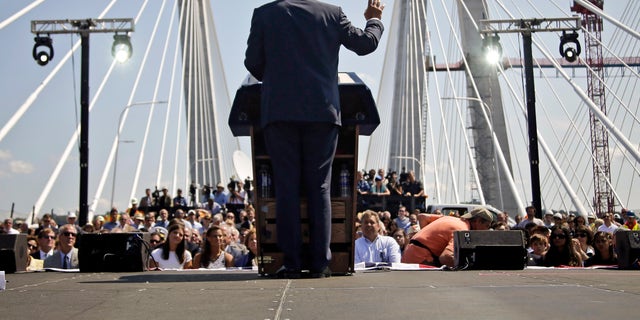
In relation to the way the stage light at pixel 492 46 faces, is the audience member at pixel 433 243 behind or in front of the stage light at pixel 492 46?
in front

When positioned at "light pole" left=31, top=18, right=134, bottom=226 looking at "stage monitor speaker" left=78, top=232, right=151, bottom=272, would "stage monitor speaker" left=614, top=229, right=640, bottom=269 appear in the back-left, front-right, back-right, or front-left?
front-left

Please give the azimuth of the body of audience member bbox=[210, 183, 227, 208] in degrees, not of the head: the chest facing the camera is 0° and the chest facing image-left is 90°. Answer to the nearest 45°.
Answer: approximately 0°

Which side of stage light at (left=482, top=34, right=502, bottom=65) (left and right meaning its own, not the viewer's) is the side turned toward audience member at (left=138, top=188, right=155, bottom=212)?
right

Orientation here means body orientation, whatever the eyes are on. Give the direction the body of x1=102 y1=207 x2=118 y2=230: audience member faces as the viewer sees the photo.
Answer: toward the camera

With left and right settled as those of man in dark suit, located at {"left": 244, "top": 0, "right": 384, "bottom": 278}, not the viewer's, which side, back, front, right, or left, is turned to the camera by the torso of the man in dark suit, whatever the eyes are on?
back

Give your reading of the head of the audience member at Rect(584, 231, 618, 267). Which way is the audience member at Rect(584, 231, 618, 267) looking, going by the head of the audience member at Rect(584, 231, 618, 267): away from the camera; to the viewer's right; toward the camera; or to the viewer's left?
toward the camera

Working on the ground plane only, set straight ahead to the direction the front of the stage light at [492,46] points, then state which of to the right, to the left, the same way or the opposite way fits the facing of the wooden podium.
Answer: the opposite way

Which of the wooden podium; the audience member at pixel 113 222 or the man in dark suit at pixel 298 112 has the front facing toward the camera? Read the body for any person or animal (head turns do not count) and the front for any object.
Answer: the audience member

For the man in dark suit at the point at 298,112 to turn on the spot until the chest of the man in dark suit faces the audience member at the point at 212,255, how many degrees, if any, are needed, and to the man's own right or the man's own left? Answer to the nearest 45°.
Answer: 0° — they already face them

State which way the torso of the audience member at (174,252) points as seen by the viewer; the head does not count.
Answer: toward the camera

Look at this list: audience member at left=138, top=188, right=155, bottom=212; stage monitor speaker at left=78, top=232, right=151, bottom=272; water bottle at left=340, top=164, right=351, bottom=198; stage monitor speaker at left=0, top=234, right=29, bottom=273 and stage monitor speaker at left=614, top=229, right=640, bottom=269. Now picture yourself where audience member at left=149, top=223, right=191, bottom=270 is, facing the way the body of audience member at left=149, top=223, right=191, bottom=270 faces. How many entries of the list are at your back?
1
